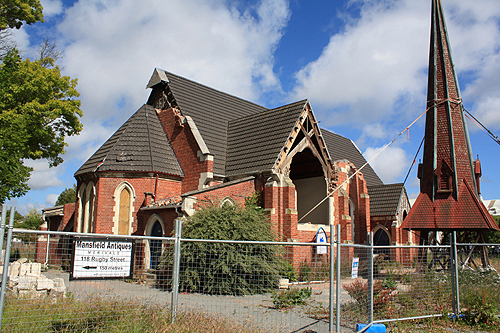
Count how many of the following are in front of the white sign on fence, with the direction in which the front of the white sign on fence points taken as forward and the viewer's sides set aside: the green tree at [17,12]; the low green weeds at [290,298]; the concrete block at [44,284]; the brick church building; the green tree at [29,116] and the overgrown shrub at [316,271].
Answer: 0

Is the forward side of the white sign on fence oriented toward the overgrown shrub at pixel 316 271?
no

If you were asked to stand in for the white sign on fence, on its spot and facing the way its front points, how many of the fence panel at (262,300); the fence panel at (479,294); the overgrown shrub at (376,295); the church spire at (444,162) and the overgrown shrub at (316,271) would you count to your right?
0

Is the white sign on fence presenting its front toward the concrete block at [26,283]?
no

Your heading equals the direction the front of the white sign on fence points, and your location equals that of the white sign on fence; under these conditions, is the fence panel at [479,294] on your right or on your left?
on your left

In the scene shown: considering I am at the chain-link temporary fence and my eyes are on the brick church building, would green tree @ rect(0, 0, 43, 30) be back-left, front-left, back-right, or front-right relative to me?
front-left

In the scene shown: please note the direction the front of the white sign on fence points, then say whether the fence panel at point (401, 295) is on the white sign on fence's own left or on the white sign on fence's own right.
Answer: on the white sign on fence's own left

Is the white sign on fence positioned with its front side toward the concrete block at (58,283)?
no

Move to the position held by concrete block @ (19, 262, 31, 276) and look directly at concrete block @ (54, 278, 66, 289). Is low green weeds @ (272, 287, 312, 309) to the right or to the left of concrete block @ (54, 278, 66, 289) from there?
left

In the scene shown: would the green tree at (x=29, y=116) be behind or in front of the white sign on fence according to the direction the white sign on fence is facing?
behind

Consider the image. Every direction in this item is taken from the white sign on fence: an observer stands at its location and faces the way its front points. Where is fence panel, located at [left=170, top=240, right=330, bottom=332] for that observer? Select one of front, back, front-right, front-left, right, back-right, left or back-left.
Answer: back-left

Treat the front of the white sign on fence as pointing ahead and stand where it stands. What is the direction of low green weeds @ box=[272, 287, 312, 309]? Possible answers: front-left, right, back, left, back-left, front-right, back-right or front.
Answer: back-left

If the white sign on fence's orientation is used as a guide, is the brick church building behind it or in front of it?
behind

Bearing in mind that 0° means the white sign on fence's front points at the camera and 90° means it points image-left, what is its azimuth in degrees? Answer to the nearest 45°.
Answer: approximately 0°
